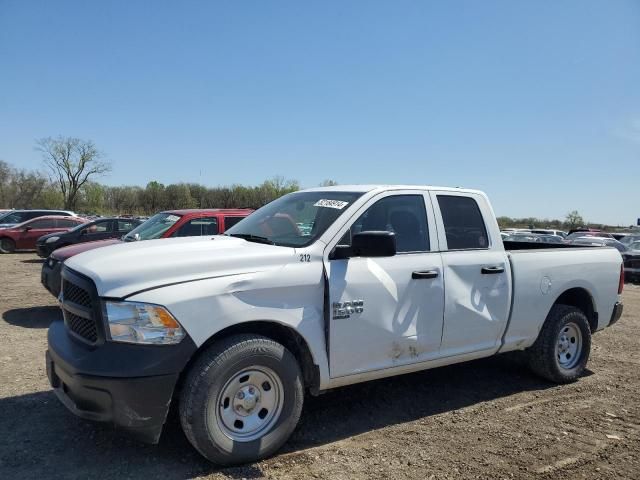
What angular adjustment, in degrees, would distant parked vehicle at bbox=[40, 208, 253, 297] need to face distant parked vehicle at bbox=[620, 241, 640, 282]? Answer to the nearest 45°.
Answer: approximately 135° to its left

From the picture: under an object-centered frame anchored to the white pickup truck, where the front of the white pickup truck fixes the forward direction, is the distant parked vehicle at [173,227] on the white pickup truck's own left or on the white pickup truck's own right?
on the white pickup truck's own right

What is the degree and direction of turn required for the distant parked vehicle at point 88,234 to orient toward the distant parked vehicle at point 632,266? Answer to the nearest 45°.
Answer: approximately 135° to its left

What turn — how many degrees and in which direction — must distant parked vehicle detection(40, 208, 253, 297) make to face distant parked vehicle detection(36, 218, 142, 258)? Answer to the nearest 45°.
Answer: approximately 135° to its right

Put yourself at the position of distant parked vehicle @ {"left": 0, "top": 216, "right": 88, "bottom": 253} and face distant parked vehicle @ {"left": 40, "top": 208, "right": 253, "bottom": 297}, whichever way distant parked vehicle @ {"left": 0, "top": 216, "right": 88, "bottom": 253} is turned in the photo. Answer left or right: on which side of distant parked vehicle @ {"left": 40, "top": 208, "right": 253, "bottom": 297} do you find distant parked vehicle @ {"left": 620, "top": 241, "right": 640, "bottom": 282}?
left

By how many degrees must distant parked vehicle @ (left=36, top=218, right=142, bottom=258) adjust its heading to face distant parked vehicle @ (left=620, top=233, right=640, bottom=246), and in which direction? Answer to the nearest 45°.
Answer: approximately 135° to its left

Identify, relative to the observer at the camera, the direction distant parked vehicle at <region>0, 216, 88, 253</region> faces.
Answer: facing to the left of the viewer
